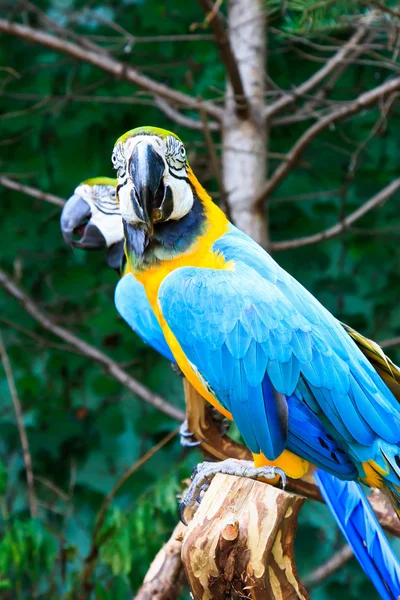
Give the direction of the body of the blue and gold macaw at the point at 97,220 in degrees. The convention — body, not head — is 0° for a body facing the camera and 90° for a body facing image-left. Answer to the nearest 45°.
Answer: approximately 90°
